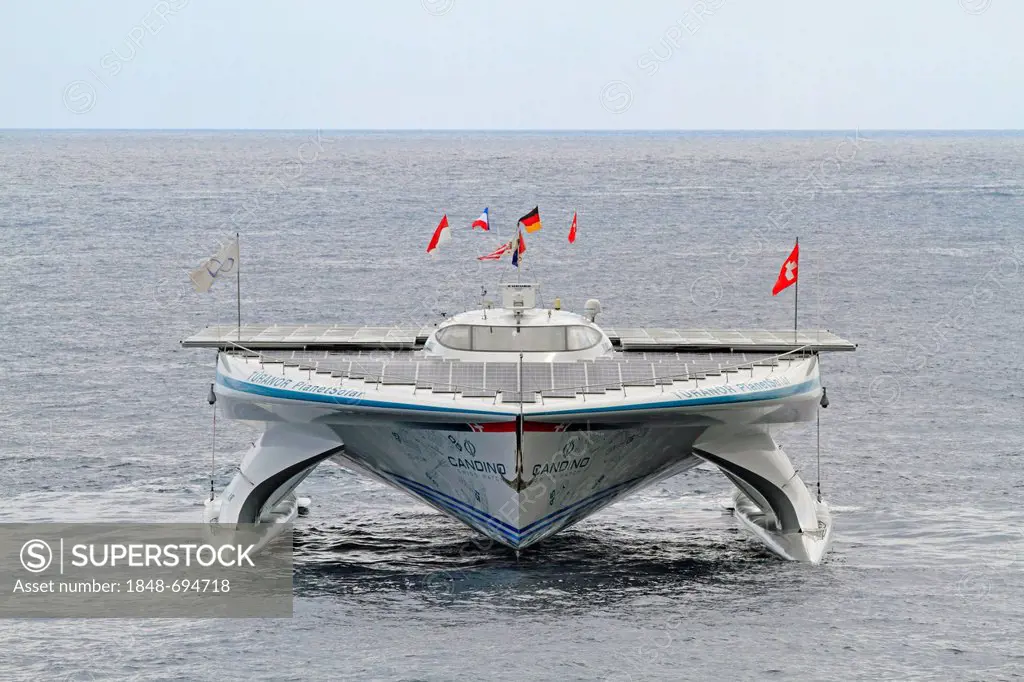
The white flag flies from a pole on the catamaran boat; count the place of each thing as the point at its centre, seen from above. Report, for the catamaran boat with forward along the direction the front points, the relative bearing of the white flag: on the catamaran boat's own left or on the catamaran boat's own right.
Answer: on the catamaran boat's own right

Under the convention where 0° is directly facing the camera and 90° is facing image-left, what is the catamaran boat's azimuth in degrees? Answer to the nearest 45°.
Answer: approximately 0°
